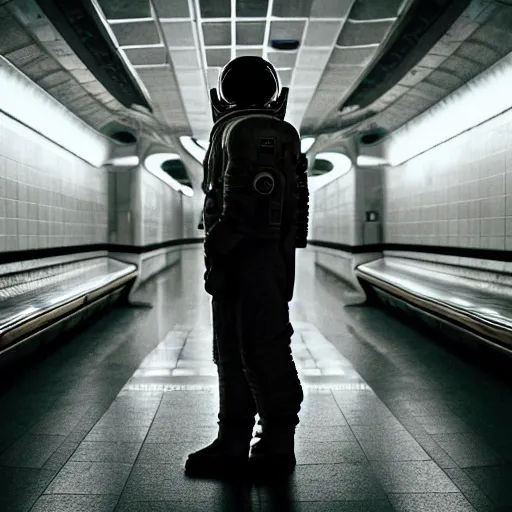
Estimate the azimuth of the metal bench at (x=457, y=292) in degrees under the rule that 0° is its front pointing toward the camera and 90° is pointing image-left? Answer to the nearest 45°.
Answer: approximately 45°

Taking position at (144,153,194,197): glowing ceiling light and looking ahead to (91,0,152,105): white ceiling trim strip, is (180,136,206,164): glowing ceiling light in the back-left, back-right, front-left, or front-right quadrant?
back-left

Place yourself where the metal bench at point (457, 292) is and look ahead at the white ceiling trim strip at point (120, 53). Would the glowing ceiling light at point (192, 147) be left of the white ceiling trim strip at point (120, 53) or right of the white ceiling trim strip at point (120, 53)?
right
